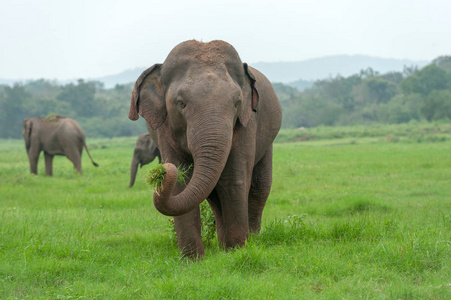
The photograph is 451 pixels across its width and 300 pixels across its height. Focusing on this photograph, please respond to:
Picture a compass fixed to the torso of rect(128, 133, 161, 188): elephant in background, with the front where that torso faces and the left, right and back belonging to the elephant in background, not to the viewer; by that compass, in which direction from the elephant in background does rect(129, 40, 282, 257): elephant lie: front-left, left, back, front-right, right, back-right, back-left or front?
left

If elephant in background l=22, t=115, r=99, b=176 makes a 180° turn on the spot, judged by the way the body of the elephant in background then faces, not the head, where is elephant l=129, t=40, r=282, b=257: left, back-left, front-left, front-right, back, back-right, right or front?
right

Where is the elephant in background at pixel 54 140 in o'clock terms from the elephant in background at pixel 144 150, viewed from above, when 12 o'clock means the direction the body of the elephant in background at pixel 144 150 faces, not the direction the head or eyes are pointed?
the elephant in background at pixel 54 140 is roughly at 2 o'clock from the elephant in background at pixel 144 150.

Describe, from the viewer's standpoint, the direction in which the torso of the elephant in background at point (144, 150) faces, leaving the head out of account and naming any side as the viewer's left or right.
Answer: facing to the left of the viewer

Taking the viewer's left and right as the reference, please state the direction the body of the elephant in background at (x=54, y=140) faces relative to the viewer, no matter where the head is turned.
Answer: facing to the left of the viewer

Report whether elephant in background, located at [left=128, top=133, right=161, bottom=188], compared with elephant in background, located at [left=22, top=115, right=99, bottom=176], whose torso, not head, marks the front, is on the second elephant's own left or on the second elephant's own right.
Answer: on the second elephant's own left

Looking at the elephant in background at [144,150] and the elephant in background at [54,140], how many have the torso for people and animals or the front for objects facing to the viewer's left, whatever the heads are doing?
2
